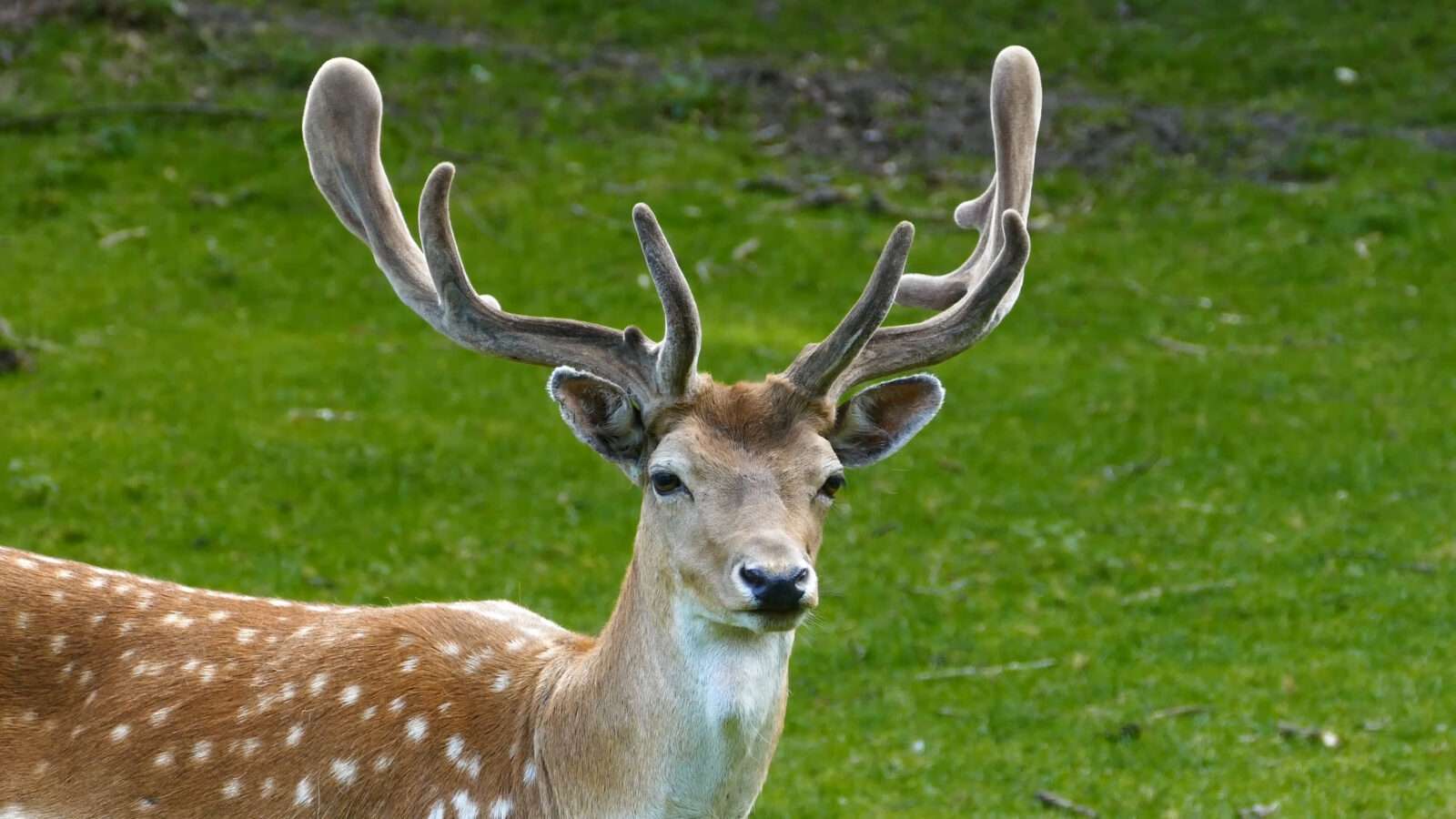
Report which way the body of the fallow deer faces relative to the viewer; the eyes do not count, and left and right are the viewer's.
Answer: facing to the right of the viewer

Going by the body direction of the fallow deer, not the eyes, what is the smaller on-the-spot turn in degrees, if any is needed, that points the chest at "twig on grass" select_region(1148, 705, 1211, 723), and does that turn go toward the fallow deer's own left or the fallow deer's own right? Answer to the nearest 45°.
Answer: approximately 45° to the fallow deer's own left
